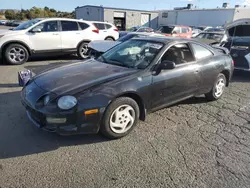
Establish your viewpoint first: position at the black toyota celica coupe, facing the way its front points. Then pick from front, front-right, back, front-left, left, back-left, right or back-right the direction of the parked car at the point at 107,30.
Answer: back-right

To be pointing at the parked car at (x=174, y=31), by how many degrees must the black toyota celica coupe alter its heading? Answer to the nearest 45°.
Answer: approximately 135° to its right

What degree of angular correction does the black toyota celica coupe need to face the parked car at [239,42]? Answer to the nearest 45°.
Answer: approximately 180°

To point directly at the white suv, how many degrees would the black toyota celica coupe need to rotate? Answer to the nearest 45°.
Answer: approximately 90° to its right

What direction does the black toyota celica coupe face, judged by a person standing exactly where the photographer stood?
facing the viewer and to the left of the viewer

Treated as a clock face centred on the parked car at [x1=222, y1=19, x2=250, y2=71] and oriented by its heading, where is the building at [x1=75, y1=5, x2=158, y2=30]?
The building is roughly at 2 o'clock from the parked car.

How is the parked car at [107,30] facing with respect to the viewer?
to the viewer's left

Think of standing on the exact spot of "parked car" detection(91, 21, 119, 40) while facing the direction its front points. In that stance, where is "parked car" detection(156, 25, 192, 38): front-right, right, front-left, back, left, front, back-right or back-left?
back-right

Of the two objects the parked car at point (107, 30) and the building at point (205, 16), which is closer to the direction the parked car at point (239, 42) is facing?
the building

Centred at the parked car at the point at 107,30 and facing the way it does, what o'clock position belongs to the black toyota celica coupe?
The black toyota celica coupe is roughly at 9 o'clock from the parked car.

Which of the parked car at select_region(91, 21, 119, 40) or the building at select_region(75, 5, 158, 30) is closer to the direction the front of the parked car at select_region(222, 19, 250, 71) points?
the building
